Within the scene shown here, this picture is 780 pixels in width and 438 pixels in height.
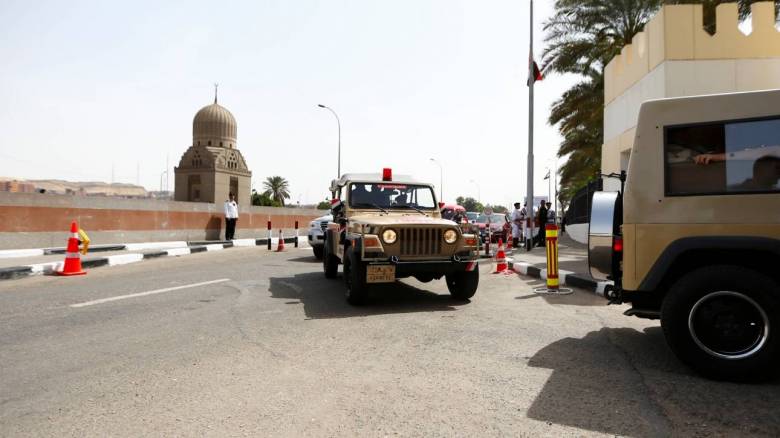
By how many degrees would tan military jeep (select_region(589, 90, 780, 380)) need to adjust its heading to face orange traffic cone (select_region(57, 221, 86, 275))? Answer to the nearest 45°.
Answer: approximately 180°

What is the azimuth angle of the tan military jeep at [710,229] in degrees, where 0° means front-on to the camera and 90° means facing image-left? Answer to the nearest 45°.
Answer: approximately 270°

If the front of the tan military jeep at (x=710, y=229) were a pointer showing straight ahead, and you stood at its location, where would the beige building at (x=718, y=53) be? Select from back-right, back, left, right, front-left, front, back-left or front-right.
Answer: left

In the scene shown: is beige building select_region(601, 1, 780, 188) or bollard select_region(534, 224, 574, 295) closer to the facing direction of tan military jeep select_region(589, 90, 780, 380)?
the beige building

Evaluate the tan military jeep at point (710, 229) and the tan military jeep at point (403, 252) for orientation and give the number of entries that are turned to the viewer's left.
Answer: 0

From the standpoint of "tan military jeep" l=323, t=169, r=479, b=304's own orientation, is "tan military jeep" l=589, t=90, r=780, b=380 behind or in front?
in front

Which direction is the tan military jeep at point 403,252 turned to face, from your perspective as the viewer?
facing the viewer and to the right of the viewer

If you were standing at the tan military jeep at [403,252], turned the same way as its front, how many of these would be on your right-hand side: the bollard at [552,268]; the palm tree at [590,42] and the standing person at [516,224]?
0
